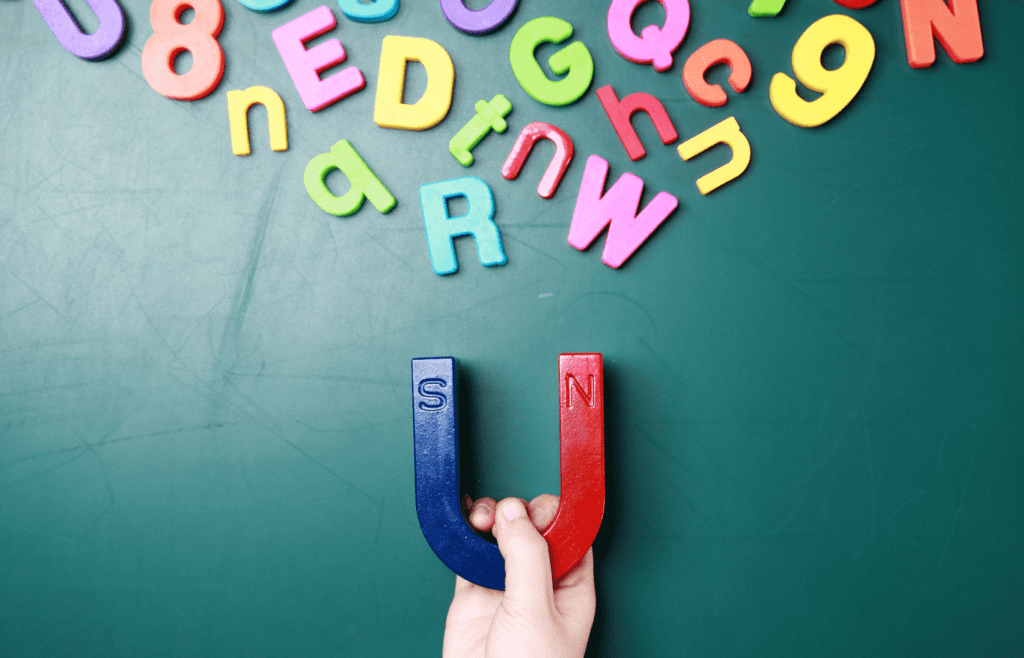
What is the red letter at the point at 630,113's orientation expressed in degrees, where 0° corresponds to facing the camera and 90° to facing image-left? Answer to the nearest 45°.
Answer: approximately 0°
